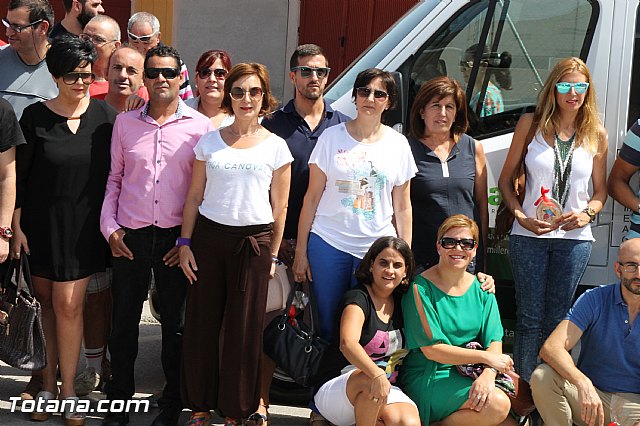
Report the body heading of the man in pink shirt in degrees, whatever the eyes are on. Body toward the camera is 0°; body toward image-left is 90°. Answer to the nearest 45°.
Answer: approximately 0°

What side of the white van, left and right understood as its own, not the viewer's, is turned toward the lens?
left

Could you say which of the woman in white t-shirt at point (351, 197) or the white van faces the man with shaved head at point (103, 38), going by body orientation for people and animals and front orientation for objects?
the white van

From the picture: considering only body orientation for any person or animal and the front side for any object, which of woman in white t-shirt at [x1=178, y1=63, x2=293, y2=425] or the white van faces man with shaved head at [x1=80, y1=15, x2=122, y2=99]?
the white van

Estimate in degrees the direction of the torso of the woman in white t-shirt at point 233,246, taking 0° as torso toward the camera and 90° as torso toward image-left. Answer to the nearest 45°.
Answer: approximately 0°

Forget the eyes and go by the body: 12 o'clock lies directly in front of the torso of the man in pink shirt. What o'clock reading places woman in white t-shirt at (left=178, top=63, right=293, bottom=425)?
The woman in white t-shirt is roughly at 10 o'clock from the man in pink shirt.

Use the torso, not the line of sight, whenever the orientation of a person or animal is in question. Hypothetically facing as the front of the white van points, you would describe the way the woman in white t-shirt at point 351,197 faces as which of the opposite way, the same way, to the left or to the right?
to the left
